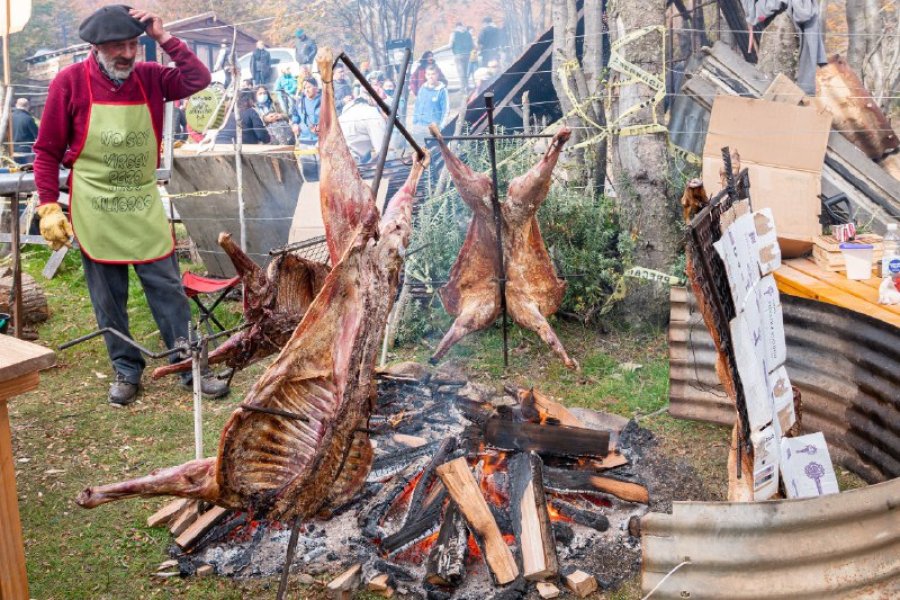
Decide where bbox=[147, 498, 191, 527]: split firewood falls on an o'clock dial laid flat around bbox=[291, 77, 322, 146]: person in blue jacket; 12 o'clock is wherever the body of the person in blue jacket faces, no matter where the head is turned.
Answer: The split firewood is roughly at 12 o'clock from the person in blue jacket.

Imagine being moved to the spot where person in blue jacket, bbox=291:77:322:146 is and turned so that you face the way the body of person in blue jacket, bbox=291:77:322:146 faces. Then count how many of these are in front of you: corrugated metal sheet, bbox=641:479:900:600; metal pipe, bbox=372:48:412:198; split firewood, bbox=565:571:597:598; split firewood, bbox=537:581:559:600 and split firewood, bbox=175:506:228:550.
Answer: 5

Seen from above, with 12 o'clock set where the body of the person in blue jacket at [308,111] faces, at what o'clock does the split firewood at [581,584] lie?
The split firewood is roughly at 12 o'clock from the person in blue jacket.

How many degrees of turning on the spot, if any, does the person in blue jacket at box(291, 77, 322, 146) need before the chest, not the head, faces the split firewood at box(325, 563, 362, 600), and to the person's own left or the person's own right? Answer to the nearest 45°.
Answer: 0° — they already face it

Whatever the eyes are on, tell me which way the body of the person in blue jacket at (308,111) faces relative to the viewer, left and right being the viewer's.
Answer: facing the viewer

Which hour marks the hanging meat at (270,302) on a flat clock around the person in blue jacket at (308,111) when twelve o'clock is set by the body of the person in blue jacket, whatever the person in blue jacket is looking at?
The hanging meat is roughly at 12 o'clock from the person in blue jacket.

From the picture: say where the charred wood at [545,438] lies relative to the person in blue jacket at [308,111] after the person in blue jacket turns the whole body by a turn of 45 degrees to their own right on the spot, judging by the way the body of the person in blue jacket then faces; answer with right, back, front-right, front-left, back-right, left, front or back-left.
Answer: front-left

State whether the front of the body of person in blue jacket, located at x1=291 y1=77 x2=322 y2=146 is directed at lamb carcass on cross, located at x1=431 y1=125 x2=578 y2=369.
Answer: yes

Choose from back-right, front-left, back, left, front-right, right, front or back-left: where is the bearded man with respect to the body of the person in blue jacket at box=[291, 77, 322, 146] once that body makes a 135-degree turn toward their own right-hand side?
back-left

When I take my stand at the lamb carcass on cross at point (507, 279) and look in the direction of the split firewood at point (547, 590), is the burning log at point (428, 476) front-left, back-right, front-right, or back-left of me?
front-right

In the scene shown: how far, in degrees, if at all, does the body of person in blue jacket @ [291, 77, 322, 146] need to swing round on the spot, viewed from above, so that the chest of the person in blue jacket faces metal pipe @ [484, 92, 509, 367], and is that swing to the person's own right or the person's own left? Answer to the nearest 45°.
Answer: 0° — they already face it

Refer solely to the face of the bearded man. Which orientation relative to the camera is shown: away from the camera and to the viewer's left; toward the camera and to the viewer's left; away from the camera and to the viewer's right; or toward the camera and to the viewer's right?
toward the camera and to the viewer's right

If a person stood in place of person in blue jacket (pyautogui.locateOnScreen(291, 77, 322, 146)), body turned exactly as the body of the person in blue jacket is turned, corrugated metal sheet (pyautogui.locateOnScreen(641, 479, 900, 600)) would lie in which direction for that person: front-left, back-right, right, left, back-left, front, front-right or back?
front

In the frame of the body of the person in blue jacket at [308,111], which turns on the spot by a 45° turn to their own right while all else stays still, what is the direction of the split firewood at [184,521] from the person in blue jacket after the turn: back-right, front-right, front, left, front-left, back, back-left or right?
front-left

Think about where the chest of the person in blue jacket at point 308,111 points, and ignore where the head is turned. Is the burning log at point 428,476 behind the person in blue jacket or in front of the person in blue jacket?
in front

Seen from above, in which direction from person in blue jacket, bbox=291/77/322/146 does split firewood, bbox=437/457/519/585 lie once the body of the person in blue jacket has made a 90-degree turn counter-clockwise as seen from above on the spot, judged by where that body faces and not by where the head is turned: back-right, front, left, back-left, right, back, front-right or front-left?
right

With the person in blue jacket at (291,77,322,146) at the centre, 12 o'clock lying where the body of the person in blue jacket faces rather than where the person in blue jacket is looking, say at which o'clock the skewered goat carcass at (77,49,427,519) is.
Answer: The skewered goat carcass is roughly at 12 o'clock from the person in blue jacket.

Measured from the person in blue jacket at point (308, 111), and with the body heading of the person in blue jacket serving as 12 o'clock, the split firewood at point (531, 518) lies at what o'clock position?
The split firewood is roughly at 12 o'clock from the person in blue jacket.

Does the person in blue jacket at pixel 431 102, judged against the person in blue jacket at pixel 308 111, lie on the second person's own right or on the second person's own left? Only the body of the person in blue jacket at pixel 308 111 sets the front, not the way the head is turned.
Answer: on the second person's own left

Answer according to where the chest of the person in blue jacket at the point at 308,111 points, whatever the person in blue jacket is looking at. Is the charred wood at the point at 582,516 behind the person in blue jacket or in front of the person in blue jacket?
in front

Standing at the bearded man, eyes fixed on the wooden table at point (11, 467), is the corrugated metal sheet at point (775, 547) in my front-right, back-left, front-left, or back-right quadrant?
front-left
